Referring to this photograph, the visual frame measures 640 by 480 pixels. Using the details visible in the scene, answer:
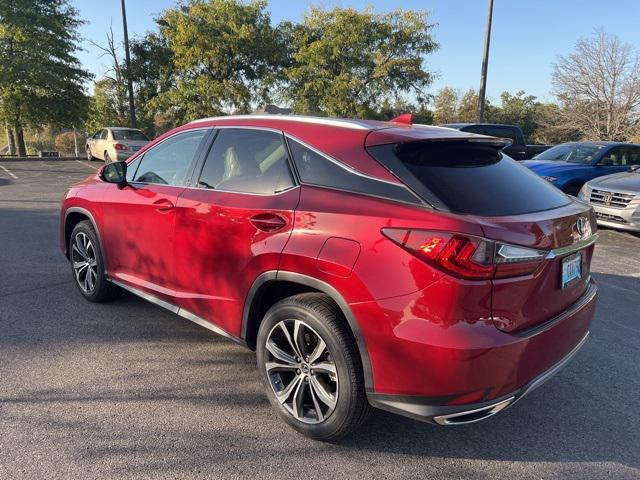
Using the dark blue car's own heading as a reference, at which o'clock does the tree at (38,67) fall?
The tree is roughly at 2 o'clock from the dark blue car.

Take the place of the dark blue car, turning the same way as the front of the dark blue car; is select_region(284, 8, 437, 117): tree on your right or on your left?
on your right

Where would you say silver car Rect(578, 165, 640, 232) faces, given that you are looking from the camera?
facing the viewer and to the left of the viewer

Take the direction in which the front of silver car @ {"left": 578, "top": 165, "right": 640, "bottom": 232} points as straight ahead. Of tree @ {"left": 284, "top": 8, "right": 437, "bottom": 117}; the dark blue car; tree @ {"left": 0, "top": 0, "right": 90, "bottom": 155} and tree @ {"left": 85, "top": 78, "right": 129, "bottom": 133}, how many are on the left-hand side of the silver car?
0

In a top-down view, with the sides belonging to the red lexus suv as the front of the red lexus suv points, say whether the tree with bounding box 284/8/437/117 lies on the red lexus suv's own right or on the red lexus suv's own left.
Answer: on the red lexus suv's own right

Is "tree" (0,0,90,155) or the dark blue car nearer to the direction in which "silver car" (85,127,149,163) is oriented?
the tree

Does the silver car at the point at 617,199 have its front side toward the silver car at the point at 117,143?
no

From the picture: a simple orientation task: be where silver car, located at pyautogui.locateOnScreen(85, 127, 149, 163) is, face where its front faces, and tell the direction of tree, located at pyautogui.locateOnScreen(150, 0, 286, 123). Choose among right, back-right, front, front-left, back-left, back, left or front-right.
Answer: right

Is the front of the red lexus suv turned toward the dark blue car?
no

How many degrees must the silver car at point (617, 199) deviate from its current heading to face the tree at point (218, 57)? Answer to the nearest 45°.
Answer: approximately 90° to its right

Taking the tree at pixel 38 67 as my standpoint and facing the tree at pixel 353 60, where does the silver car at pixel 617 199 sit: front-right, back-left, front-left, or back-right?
front-right

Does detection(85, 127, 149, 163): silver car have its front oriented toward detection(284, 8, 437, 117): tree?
no

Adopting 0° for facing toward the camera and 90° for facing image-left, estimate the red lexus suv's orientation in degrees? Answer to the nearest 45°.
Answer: approximately 135°

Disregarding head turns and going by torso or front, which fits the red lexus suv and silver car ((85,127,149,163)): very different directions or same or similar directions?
same or similar directions

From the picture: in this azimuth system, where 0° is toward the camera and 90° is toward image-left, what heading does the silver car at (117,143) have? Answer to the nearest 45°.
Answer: approximately 135°

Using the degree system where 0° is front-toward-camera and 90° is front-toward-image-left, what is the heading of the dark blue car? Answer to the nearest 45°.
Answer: approximately 45°

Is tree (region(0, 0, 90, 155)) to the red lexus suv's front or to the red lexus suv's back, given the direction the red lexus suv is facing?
to the front

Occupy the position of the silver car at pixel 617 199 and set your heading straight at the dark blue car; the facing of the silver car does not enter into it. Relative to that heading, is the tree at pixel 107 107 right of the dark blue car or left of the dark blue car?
left
